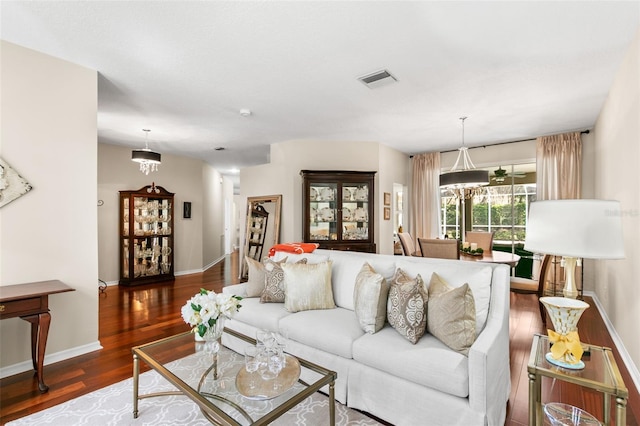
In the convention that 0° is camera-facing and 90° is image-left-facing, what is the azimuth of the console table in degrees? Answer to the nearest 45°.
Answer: approximately 315°

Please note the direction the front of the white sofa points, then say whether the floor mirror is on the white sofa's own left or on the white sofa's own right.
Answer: on the white sofa's own right

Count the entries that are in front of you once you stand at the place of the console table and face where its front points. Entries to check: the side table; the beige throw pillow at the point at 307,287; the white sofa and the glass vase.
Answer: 4

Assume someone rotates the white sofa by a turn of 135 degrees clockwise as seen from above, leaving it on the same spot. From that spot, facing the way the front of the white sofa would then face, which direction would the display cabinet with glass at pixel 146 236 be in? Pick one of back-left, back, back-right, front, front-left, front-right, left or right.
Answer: front-left

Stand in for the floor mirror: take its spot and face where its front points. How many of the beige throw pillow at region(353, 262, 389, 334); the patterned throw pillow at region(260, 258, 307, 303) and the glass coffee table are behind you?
0

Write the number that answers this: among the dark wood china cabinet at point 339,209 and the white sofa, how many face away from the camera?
0

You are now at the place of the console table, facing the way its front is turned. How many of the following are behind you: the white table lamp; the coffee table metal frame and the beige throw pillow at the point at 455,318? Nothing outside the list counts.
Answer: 0

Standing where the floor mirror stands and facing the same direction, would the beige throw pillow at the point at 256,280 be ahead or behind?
ahead

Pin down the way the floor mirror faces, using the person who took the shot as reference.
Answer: facing the viewer and to the left of the viewer

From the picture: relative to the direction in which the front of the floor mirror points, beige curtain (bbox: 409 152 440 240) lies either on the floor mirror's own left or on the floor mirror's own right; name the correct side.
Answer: on the floor mirror's own left

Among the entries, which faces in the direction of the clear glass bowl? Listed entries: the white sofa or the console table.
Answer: the console table

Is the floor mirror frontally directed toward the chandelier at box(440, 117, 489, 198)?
no

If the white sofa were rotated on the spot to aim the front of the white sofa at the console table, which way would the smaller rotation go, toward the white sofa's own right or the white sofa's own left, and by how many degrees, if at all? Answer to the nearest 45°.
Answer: approximately 45° to the white sofa's own right

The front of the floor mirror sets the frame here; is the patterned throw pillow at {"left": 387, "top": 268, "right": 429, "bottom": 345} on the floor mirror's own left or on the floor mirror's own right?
on the floor mirror's own left

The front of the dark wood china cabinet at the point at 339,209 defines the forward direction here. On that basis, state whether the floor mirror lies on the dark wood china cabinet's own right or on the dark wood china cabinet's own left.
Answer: on the dark wood china cabinet's own right

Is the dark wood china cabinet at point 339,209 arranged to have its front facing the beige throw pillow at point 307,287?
yes

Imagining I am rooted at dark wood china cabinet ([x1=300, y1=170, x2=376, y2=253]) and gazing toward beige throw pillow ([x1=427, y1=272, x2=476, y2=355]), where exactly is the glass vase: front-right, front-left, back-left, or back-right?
front-right

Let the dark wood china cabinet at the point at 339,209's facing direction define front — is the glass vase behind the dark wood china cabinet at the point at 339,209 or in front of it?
in front

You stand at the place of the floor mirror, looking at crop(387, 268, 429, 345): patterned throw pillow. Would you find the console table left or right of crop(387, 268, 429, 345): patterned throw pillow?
right

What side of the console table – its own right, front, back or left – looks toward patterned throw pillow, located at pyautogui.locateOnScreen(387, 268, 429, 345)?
front
